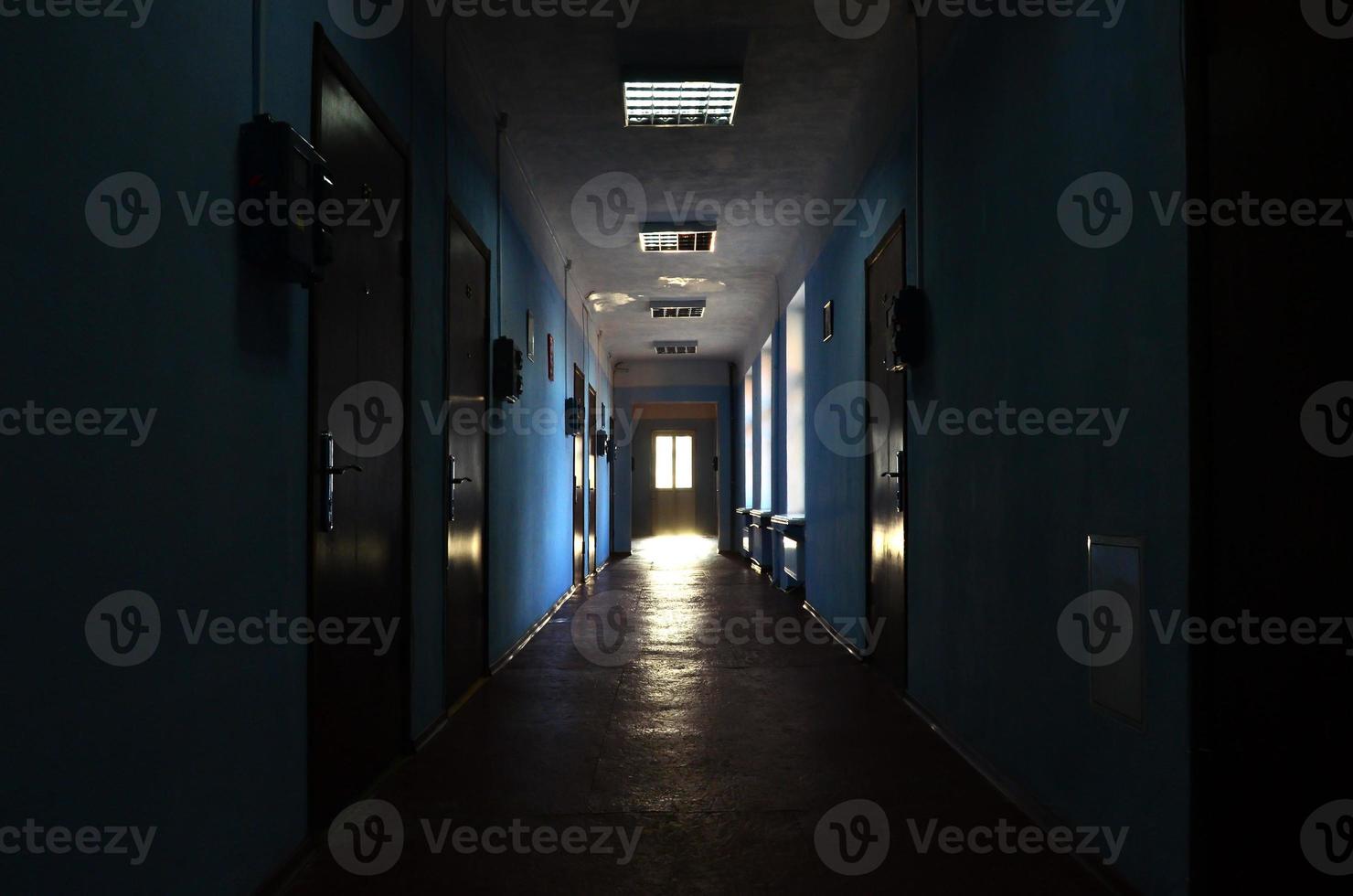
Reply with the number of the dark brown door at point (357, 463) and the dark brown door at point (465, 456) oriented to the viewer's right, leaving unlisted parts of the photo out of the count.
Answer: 2

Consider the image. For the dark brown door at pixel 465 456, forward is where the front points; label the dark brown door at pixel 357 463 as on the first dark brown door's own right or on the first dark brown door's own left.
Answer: on the first dark brown door's own right

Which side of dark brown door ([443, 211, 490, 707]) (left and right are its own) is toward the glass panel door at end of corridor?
left

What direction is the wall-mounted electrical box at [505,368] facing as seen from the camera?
to the viewer's right

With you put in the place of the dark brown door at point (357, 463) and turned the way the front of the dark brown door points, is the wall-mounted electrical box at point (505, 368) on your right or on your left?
on your left

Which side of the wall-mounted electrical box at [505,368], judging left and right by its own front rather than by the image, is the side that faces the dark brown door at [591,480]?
left

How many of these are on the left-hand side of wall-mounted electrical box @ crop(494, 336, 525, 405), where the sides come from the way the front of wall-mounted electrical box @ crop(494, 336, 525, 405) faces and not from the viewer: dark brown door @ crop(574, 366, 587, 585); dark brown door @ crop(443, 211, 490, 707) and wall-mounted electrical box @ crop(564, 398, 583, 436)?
2

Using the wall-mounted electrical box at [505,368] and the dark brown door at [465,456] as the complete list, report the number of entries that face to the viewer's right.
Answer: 2

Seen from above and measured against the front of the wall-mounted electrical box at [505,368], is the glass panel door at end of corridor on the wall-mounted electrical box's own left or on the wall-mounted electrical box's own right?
on the wall-mounted electrical box's own left

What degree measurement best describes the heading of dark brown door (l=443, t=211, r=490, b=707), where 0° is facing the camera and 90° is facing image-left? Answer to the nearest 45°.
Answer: approximately 270°
